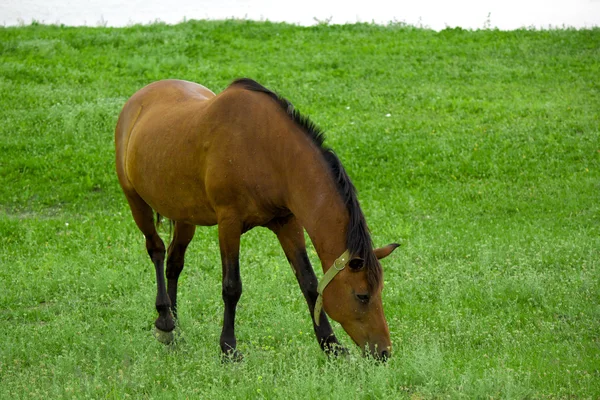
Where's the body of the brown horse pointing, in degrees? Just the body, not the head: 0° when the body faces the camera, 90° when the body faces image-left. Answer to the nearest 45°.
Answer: approximately 315°
